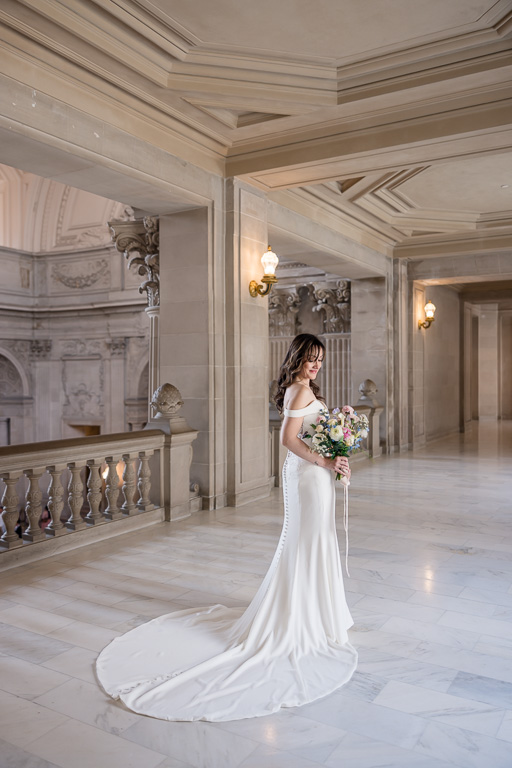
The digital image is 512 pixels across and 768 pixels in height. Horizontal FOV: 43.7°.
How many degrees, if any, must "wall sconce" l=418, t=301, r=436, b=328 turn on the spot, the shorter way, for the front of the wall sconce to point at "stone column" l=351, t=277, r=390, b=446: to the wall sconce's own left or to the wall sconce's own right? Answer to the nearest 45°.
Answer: approximately 135° to the wall sconce's own right

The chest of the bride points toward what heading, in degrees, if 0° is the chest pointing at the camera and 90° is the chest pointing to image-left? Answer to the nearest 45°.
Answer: approximately 270°

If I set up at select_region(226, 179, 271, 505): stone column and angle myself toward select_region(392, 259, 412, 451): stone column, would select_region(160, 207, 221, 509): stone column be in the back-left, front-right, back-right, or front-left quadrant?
back-left

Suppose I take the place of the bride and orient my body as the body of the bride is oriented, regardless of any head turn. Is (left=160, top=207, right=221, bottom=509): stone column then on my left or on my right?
on my left

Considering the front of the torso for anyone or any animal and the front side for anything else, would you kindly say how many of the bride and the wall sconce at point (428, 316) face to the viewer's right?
2

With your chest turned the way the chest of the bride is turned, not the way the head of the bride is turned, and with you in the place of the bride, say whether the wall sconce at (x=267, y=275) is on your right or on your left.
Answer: on your left

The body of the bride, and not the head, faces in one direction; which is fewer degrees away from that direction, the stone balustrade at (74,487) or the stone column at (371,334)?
the stone column

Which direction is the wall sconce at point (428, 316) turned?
to the viewer's right

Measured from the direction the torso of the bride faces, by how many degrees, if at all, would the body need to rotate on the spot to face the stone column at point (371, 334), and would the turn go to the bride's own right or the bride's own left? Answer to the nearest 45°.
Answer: approximately 90° to the bride's own left
